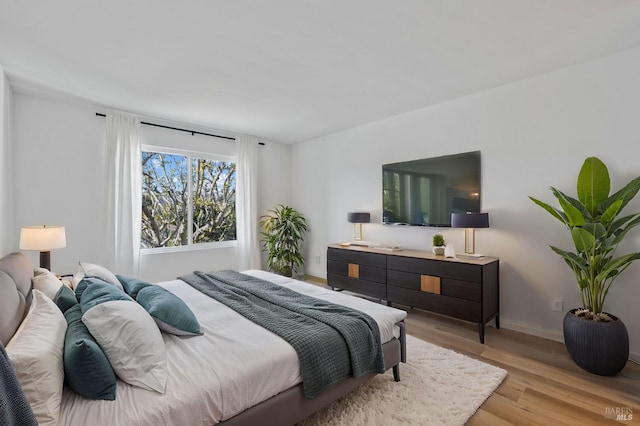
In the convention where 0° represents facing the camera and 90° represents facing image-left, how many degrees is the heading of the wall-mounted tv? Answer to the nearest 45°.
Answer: approximately 45°

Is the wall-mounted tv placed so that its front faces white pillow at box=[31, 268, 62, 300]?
yes

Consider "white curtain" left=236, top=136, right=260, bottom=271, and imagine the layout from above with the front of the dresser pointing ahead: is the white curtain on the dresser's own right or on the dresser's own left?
on the dresser's own right

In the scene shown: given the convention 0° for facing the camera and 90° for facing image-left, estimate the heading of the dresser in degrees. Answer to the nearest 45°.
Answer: approximately 45°

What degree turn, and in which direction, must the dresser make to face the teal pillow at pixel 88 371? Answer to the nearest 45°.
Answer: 0° — it already faces it
